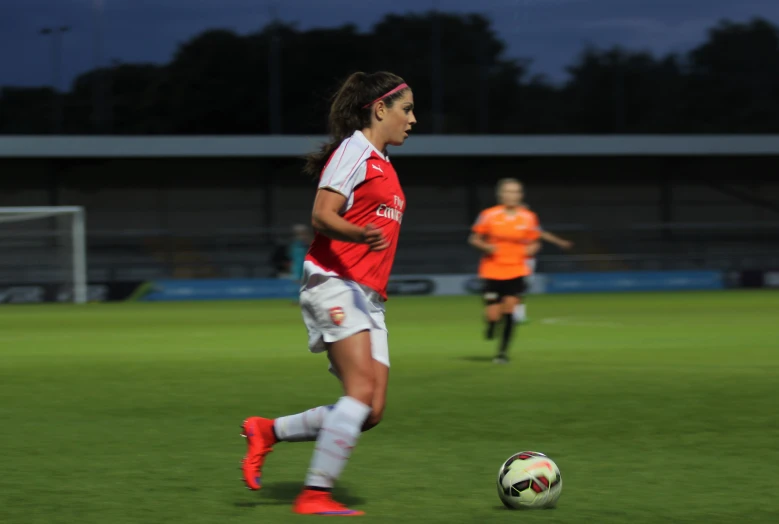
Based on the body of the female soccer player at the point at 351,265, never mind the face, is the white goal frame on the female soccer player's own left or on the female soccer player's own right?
on the female soccer player's own left

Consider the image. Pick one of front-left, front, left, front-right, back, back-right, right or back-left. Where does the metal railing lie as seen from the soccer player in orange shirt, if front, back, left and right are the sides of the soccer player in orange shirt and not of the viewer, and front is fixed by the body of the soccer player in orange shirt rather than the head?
back

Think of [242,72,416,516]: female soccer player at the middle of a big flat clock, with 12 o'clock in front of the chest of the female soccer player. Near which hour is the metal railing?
The metal railing is roughly at 9 o'clock from the female soccer player.

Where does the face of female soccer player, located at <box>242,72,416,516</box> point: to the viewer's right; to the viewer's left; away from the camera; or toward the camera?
to the viewer's right

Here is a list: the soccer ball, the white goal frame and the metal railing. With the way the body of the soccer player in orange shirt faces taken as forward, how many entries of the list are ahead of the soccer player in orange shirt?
1

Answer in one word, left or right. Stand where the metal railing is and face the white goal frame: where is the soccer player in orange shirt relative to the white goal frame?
left

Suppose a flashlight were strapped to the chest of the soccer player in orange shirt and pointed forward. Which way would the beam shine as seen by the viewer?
toward the camera

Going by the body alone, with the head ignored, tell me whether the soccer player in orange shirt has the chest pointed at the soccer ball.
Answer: yes

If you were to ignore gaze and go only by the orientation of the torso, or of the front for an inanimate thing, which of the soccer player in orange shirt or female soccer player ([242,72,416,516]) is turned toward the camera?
the soccer player in orange shirt

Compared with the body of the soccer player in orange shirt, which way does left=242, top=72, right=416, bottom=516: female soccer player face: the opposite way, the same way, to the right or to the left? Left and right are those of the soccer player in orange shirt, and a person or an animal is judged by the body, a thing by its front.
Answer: to the left

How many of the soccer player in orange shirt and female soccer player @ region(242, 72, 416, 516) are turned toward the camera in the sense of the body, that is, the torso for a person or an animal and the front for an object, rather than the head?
1

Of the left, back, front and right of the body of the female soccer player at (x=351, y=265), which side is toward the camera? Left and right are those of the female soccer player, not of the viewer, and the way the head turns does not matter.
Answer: right

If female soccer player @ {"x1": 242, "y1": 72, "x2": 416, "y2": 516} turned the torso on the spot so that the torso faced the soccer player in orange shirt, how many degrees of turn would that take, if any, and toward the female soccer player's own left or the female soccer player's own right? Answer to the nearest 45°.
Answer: approximately 90° to the female soccer player's own left

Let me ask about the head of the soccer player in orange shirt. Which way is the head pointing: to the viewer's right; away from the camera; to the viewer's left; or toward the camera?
toward the camera
